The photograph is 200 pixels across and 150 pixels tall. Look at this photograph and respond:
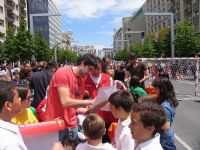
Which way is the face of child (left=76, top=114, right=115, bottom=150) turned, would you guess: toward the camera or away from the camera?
away from the camera

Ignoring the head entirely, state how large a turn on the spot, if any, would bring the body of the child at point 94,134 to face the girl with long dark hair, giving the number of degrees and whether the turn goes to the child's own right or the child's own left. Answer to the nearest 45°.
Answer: approximately 45° to the child's own right

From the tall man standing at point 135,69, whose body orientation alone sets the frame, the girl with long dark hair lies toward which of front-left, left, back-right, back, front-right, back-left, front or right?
front-left

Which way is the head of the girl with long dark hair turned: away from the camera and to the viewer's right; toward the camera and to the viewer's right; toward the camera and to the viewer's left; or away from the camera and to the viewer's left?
away from the camera and to the viewer's left

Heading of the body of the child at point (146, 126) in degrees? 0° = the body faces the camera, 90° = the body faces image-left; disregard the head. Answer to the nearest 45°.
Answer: approximately 90°

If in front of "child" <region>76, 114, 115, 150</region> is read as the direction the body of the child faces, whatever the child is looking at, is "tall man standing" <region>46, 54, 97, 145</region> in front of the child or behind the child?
in front

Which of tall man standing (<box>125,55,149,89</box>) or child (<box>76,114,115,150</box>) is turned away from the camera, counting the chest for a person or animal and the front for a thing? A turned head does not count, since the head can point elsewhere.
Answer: the child

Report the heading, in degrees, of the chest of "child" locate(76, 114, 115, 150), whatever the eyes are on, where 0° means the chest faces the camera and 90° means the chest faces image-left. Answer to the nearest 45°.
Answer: approximately 180°

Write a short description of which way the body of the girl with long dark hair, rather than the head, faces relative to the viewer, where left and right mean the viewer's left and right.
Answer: facing to the left of the viewer

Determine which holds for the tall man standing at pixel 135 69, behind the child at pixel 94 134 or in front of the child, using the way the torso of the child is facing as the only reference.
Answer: in front

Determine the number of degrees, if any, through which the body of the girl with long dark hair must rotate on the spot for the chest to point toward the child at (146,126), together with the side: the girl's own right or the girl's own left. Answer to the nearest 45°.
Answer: approximately 90° to the girl's own left
